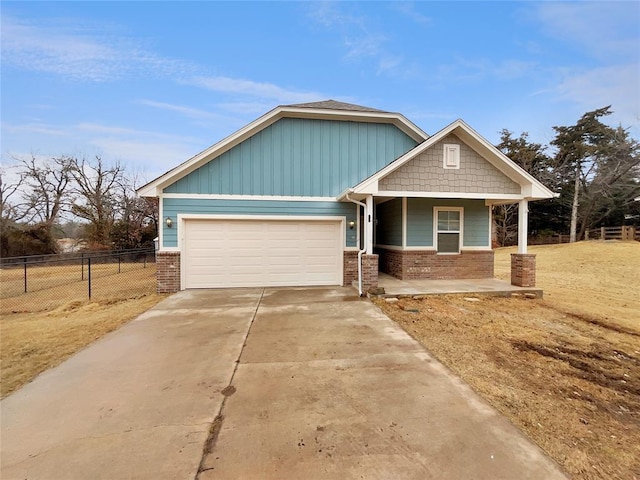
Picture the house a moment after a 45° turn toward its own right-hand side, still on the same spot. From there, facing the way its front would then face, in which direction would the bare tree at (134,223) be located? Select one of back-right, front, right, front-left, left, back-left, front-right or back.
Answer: right

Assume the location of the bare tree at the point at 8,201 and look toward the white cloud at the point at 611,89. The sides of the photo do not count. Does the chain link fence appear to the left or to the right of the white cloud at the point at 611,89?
right

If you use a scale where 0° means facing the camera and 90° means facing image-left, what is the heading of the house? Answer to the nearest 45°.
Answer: approximately 0°

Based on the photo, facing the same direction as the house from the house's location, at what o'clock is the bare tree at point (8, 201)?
The bare tree is roughly at 4 o'clock from the house.

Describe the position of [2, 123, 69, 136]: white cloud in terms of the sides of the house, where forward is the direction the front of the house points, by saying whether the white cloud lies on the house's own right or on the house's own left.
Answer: on the house's own right

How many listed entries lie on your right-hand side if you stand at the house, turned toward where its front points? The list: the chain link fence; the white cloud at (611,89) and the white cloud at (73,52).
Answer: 2

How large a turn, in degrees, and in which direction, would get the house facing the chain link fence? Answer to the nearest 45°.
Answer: approximately 90° to its right

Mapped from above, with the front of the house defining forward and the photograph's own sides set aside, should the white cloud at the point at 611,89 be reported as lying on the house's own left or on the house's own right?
on the house's own left
